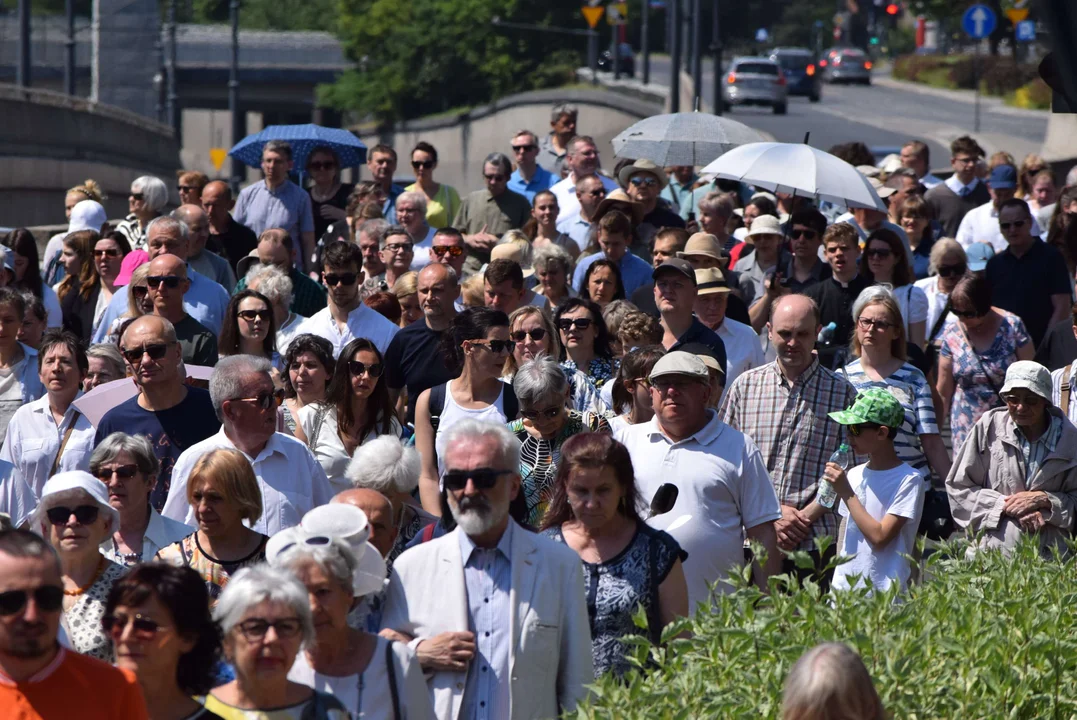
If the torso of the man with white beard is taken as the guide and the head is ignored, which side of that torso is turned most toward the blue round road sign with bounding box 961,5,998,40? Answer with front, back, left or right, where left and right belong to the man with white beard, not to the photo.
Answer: back

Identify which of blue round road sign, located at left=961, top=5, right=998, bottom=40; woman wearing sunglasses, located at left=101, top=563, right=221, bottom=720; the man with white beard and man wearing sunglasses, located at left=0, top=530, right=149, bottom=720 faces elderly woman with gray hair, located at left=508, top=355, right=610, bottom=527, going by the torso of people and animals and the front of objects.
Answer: the blue round road sign

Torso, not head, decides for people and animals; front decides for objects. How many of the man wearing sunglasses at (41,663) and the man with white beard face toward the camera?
2

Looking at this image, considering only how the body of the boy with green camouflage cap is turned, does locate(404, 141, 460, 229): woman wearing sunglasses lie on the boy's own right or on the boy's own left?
on the boy's own right

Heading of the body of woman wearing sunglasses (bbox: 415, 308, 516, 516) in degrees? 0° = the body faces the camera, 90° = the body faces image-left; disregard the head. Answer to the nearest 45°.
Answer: approximately 315°

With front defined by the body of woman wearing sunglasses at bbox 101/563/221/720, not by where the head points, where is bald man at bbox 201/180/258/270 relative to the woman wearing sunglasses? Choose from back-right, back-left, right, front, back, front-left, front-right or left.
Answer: back-right

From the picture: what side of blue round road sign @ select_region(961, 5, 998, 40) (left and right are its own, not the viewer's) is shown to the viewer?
front

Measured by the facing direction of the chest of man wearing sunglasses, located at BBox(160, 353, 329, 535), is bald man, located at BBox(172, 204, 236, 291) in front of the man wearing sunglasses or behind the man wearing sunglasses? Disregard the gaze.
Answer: behind

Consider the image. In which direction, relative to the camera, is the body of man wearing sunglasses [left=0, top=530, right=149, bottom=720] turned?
toward the camera

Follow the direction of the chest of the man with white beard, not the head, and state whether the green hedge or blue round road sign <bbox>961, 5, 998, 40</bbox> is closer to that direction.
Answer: the green hedge

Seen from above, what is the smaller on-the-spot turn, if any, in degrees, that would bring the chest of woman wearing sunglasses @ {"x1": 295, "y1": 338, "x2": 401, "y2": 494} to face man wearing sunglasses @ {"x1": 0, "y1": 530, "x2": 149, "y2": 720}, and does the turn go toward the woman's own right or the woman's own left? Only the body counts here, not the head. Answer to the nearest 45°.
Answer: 0° — they already face them

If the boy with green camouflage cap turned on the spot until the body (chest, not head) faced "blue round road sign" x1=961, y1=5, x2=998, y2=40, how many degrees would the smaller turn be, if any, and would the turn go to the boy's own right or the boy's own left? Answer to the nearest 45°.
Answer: approximately 135° to the boy's own right

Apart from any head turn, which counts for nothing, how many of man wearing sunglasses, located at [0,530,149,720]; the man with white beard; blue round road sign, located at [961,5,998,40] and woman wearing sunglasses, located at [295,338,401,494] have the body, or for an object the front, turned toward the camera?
4

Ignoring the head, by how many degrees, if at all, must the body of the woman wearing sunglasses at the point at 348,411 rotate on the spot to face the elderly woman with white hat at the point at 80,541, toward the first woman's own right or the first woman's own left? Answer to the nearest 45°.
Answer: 0° — they already face them

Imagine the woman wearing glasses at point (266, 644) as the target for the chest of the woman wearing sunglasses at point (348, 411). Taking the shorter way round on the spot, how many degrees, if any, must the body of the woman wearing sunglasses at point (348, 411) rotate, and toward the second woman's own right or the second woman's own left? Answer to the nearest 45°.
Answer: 0° — they already face them
